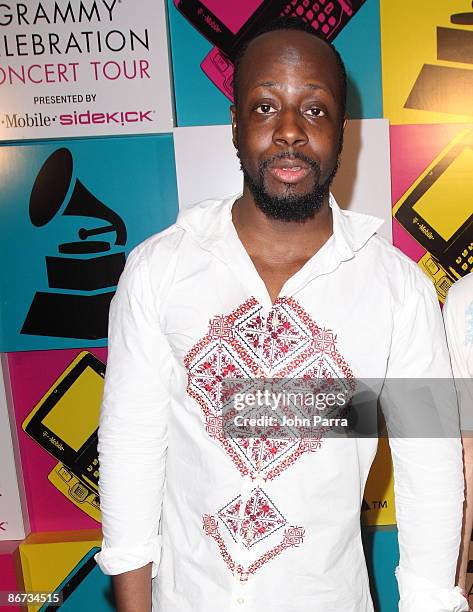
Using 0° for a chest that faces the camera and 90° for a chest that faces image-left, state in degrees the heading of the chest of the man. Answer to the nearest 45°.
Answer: approximately 0°
